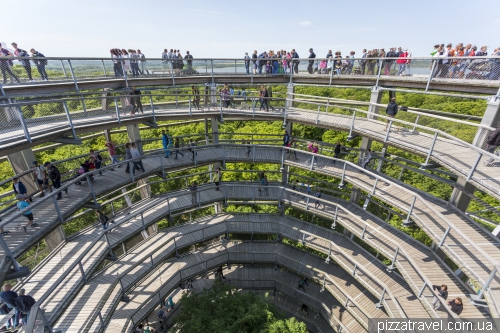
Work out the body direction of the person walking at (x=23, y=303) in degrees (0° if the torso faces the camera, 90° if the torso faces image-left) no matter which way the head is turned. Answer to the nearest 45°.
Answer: approximately 180°

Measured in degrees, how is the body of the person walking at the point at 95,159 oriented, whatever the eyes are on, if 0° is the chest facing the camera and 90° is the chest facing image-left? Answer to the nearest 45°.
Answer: approximately 90°

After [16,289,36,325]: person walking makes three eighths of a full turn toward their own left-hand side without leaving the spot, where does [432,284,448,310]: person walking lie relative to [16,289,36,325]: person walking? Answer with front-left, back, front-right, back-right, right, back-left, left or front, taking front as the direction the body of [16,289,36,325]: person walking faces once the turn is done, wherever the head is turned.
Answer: left

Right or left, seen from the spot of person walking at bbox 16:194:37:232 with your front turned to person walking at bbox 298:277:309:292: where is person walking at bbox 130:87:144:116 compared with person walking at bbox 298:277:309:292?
left

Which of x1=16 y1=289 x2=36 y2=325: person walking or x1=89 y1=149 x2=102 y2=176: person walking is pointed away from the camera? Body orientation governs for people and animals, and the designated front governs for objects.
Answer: x1=16 y1=289 x2=36 y2=325: person walking

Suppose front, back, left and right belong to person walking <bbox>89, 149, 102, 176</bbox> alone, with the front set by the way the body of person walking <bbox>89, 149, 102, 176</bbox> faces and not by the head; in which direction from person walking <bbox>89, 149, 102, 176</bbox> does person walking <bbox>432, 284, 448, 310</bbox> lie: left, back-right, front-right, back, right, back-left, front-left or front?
back-left

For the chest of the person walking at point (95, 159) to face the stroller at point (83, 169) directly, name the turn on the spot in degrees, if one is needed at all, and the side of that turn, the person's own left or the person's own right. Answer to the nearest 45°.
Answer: approximately 45° to the person's own left
